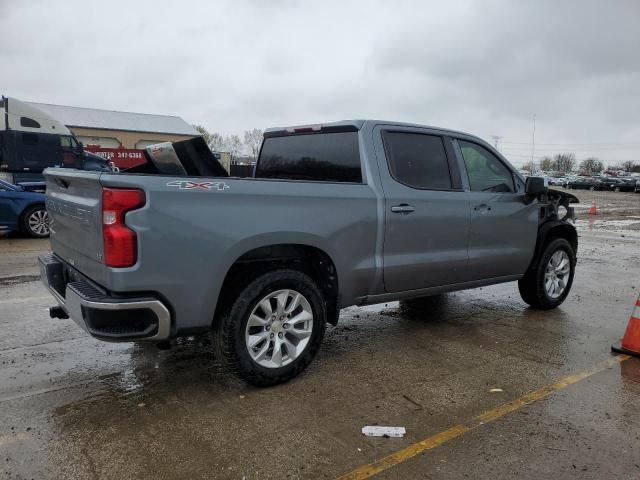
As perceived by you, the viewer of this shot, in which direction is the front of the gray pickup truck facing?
facing away from the viewer and to the right of the viewer

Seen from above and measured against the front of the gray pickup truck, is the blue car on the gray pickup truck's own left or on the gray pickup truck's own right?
on the gray pickup truck's own left

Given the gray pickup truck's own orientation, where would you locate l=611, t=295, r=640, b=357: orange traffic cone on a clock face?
The orange traffic cone is roughly at 1 o'clock from the gray pickup truck.

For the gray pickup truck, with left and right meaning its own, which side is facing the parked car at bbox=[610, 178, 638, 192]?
front

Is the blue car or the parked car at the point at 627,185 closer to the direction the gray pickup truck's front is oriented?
the parked car
